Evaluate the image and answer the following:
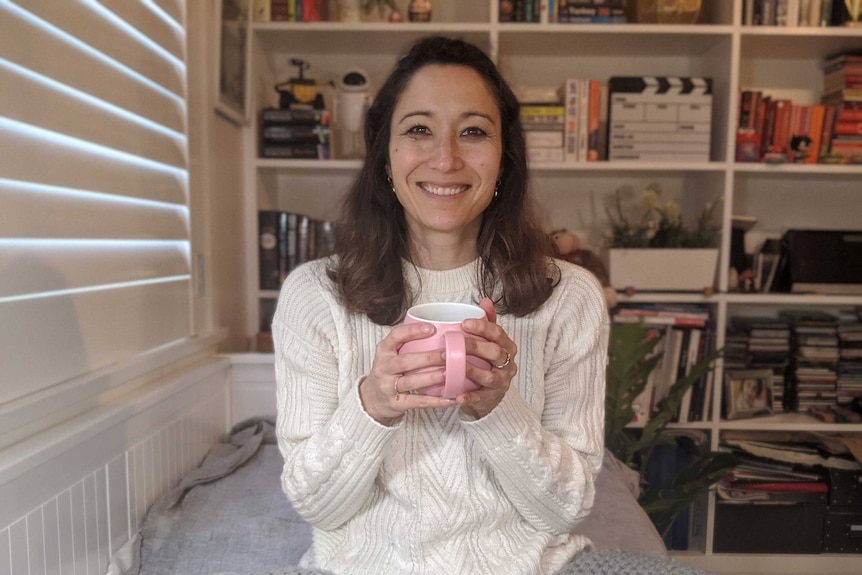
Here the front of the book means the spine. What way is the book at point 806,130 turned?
toward the camera

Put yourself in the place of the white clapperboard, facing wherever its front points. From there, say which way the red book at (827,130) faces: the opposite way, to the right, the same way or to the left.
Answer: the same way

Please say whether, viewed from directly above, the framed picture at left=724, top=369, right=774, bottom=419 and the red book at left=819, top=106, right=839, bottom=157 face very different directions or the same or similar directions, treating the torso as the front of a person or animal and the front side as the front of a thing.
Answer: same or similar directions

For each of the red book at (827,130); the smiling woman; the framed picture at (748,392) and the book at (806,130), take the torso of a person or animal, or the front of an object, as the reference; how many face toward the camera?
4

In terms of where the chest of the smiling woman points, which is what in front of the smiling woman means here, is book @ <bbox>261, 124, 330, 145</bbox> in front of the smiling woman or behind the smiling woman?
behind

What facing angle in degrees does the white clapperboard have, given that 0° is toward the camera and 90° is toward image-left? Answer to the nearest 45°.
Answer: approximately 0°

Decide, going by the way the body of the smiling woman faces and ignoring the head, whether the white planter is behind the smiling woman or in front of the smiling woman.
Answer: behind

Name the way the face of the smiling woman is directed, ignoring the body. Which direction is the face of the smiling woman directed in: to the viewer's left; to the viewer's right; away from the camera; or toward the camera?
toward the camera

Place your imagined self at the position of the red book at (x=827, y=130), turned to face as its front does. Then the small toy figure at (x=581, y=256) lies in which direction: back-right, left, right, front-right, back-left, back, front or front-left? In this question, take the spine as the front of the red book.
front-right

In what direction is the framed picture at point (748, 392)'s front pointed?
toward the camera

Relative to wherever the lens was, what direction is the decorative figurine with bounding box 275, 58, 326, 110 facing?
facing the viewer

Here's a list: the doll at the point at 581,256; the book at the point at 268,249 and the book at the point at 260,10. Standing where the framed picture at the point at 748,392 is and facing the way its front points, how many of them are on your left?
0

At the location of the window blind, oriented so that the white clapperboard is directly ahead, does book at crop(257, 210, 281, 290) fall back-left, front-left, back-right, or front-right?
front-left
